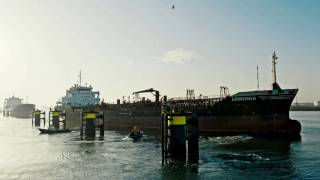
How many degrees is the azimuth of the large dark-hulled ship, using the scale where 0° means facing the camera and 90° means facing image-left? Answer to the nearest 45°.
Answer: approximately 315°
